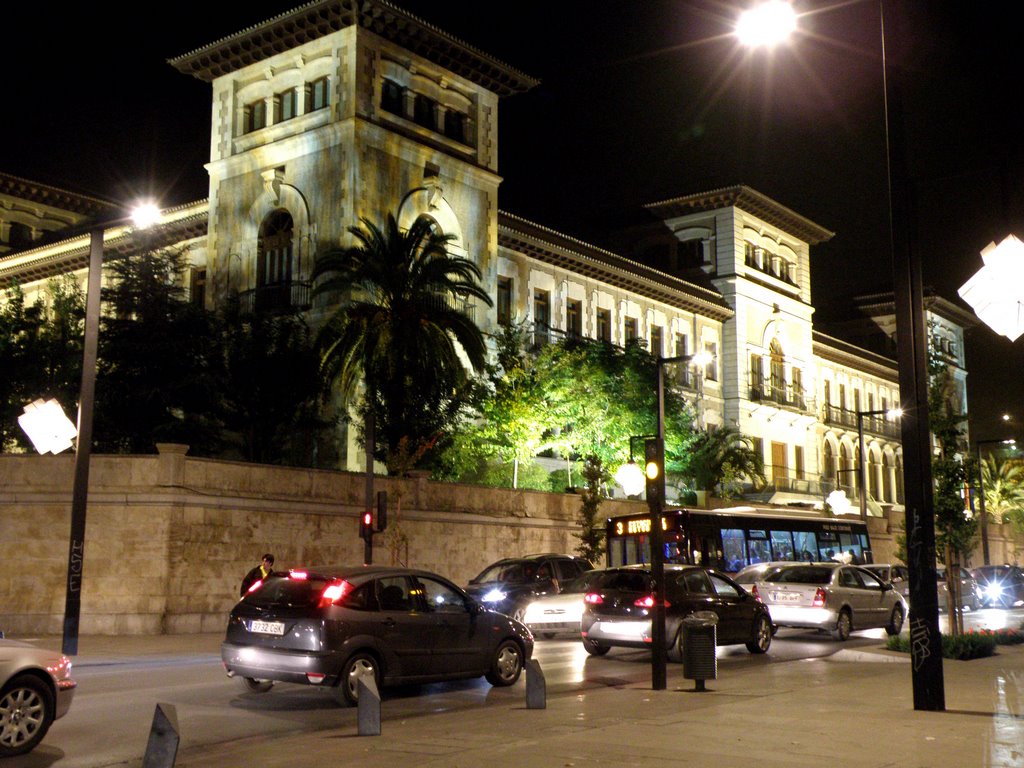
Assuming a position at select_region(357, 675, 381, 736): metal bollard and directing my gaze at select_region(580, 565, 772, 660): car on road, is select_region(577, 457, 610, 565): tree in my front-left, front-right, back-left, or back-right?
front-left

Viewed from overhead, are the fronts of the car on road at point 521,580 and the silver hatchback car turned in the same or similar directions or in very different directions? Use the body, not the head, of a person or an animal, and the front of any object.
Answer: very different directions

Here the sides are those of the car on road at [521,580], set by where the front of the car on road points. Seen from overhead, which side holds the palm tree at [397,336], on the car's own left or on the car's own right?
on the car's own right

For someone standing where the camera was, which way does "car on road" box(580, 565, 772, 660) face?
facing away from the viewer and to the right of the viewer

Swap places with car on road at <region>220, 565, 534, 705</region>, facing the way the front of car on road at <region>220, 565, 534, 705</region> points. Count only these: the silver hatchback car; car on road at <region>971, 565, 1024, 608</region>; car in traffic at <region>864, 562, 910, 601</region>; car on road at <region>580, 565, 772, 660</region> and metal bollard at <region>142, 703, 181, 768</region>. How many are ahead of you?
4

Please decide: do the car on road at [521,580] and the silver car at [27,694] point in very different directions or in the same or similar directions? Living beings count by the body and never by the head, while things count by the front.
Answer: very different directions

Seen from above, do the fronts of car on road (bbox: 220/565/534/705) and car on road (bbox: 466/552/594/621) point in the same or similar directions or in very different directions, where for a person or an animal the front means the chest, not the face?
very different directions

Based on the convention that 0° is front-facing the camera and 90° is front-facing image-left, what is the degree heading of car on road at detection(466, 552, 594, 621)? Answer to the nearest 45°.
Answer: approximately 45°

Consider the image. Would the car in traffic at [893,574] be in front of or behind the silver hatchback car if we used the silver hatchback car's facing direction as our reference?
in front

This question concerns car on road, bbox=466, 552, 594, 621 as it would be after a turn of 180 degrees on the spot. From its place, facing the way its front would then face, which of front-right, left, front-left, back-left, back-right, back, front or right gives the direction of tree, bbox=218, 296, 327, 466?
left
